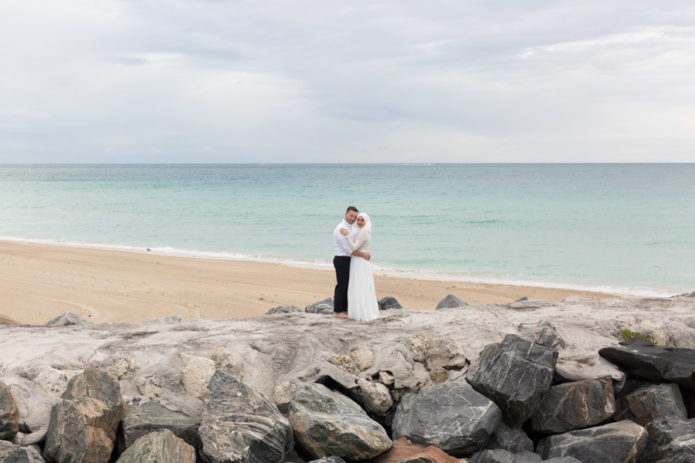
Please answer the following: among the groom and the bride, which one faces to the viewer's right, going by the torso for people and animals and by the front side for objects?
the groom

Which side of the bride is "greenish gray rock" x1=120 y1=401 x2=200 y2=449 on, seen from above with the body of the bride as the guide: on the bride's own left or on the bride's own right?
on the bride's own left

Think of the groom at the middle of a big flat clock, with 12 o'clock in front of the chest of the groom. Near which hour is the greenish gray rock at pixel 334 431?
The greenish gray rock is roughly at 3 o'clock from the groom.

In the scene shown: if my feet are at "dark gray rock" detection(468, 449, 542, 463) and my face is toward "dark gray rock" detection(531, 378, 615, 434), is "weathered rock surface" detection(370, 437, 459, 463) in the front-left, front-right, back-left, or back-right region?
back-left

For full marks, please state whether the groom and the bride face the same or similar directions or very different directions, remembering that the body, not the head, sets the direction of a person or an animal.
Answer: very different directions

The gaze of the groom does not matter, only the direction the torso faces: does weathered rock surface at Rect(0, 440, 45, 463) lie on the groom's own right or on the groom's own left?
on the groom's own right

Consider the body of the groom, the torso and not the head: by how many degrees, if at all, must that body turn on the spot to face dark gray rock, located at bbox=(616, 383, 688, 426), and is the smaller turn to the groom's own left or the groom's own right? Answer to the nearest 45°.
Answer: approximately 45° to the groom's own right

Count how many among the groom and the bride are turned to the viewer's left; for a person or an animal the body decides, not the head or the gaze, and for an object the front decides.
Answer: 1

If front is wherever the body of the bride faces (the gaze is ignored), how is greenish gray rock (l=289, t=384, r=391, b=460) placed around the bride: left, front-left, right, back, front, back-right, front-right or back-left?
left

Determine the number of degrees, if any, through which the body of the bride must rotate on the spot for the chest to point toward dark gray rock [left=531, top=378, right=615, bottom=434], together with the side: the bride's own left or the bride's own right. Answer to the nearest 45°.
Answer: approximately 135° to the bride's own left

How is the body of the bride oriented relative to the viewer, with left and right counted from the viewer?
facing to the left of the viewer

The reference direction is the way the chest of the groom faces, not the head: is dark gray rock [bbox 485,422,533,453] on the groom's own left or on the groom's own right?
on the groom's own right

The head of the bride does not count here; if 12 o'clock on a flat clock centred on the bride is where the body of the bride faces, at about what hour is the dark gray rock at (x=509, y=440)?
The dark gray rock is roughly at 8 o'clock from the bride.

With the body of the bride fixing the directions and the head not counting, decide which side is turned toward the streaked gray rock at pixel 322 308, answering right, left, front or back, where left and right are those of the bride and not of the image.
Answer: right

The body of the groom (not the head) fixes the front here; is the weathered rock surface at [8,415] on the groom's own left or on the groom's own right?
on the groom's own right

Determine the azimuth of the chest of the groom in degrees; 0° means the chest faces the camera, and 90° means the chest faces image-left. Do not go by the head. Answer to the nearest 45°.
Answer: approximately 270°
